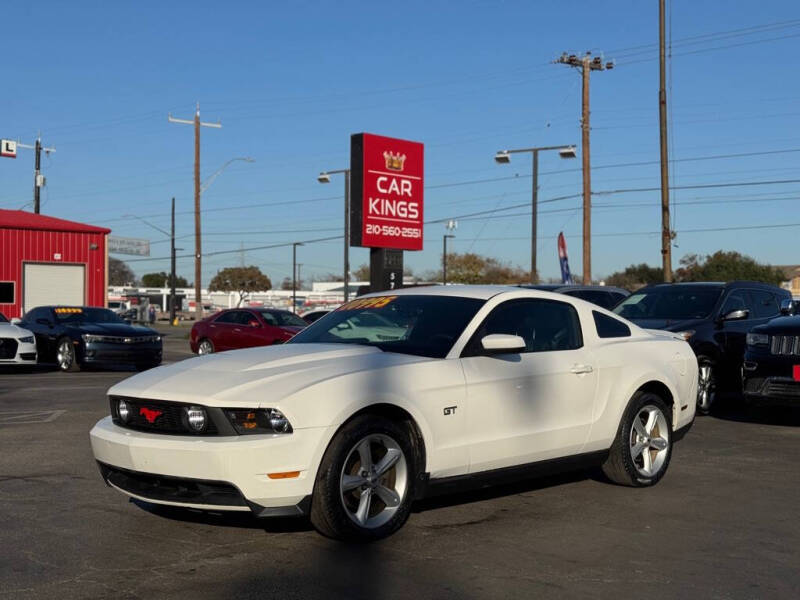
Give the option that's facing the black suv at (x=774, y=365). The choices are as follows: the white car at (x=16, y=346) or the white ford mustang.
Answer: the white car

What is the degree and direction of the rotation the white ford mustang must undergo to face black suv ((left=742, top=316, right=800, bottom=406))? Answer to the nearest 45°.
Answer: approximately 180°

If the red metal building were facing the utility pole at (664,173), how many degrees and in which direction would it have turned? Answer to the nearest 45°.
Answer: approximately 45° to its left

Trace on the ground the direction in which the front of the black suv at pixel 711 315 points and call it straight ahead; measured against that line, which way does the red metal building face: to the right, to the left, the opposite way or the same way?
to the left

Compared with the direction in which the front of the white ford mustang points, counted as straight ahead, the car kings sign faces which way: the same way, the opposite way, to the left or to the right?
to the left

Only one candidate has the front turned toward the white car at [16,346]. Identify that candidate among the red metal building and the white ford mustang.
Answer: the red metal building

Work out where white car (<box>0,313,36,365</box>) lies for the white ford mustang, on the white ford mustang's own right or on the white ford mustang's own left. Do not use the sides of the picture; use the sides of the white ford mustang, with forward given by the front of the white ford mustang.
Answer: on the white ford mustang's own right

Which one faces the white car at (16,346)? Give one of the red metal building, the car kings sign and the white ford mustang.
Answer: the red metal building

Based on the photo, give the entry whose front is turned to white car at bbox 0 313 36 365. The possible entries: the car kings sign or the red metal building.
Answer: the red metal building

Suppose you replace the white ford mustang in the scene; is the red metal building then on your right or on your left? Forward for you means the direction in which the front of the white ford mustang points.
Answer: on your right
